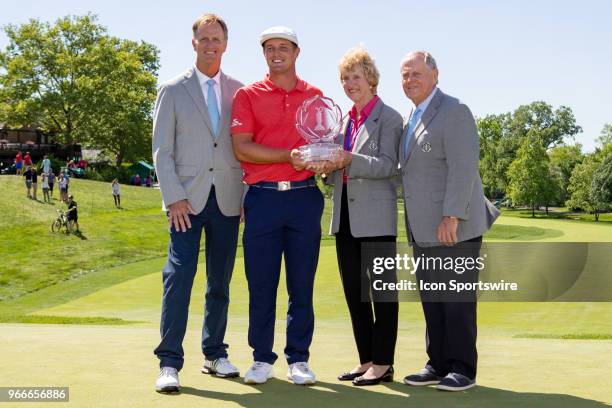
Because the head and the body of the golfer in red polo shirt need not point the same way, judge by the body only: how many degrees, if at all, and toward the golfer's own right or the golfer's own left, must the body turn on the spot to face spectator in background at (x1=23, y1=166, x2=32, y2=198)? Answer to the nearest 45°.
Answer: approximately 180°

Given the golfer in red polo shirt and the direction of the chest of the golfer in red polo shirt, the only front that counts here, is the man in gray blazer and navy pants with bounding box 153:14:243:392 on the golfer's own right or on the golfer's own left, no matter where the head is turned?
on the golfer's own right

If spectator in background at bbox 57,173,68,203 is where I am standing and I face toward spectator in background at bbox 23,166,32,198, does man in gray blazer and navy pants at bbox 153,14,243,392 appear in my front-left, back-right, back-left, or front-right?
back-left

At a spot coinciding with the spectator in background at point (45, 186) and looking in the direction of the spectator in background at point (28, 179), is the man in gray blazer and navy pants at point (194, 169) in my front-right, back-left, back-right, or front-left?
back-left

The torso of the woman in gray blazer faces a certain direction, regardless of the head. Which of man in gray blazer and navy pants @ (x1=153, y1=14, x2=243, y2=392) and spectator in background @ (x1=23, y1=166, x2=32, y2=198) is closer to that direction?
the man in gray blazer and navy pants

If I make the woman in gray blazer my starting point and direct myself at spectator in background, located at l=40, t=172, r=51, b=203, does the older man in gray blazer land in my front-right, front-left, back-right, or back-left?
back-right

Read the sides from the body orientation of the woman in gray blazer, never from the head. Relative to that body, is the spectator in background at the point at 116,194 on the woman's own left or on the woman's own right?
on the woman's own right
